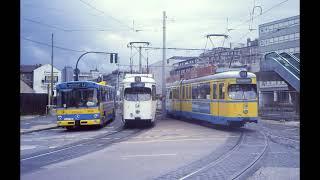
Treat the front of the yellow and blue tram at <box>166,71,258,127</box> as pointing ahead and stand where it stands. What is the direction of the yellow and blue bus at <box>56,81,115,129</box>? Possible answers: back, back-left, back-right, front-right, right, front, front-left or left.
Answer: back-right

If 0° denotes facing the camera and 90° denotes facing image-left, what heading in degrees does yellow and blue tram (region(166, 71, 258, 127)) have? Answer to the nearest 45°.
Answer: approximately 315°
